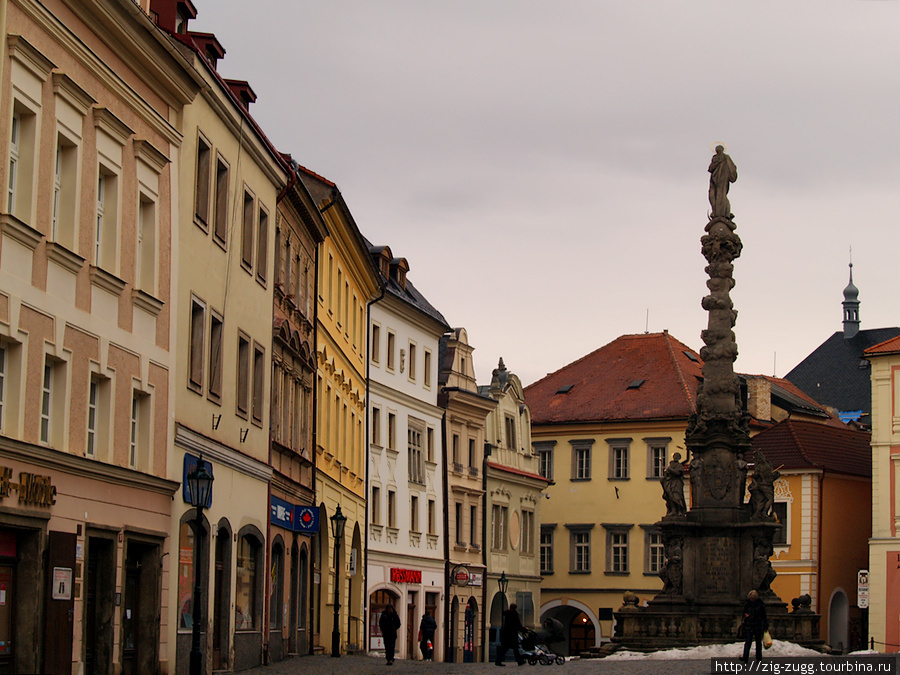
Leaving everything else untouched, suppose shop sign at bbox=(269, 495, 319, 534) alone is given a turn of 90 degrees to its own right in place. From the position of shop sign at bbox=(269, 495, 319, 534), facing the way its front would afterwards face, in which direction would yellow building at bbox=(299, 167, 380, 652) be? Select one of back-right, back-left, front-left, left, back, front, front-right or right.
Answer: back-right

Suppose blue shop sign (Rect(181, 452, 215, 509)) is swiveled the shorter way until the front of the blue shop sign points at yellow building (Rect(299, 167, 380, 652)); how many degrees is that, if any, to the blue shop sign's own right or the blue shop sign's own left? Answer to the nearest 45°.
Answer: approximately 135° to the blue shop sign's own left

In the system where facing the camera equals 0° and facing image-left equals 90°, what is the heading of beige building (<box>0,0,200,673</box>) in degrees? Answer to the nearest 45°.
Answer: approximately 315°

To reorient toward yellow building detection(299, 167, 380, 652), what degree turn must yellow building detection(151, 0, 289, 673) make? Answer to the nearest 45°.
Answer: approximately 135° to its left

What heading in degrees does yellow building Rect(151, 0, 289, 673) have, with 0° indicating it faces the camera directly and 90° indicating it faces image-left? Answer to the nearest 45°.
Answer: approximately 315°

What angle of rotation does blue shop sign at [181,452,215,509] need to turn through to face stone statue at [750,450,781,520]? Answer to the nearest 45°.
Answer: approximately 90° to its left

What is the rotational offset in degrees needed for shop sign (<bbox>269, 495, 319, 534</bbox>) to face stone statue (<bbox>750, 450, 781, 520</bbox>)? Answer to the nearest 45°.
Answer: approximately 45° to its left

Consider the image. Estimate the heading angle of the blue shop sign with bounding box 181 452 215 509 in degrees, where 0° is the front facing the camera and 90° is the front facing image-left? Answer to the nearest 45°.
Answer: approximately 315°

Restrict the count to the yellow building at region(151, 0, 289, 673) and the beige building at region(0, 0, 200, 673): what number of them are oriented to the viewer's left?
0

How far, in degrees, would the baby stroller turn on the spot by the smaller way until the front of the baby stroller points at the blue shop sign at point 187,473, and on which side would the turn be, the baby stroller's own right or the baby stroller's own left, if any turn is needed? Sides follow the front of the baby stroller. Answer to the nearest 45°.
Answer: approximately 90° to the baby stroller's own right

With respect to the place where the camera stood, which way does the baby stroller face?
facing to the right of the viewer

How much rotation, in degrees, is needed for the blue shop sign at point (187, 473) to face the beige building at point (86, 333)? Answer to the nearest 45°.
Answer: approximately 45° to its right

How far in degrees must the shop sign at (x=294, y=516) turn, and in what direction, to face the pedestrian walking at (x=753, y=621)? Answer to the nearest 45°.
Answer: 0° — it already faces them

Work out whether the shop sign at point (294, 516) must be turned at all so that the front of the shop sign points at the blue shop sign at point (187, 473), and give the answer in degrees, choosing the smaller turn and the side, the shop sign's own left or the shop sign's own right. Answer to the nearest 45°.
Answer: approximately 45° to the shop sign's own right

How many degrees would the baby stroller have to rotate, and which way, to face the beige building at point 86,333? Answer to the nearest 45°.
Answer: approximately 90° to its right

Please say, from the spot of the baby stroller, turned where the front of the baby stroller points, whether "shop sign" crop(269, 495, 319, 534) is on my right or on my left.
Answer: on my right
